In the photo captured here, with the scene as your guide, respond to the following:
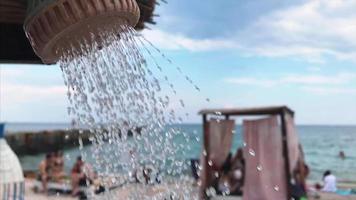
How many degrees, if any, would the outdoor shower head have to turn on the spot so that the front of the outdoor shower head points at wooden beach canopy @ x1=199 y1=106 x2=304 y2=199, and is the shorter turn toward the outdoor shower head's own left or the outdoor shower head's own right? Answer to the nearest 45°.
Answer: approximately 90° to the outdoor shower head's own left

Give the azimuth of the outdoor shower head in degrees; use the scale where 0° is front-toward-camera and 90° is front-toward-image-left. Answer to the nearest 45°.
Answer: approximately 315°

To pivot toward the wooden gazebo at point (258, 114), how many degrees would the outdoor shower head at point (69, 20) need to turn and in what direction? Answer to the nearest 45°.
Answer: approximately 90° to its left

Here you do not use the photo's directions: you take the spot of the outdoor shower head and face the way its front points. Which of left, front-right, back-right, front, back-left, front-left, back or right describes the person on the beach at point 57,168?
back-left
